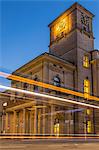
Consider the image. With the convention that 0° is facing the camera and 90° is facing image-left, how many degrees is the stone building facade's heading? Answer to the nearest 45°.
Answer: approximately 45°
